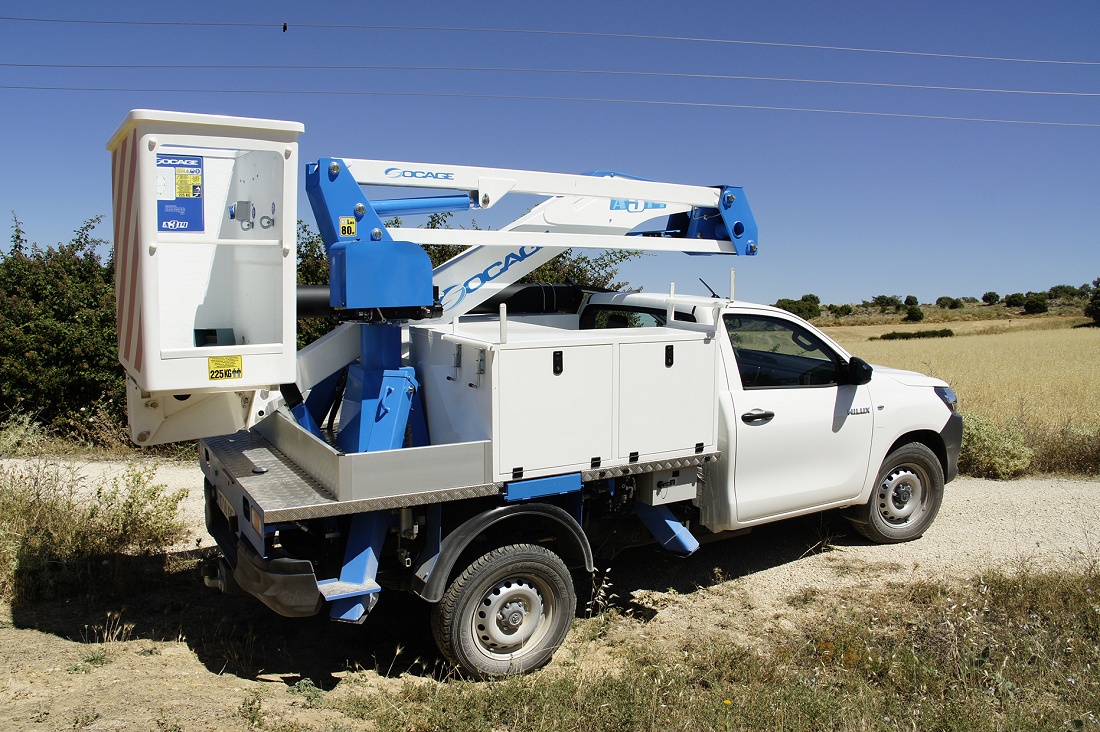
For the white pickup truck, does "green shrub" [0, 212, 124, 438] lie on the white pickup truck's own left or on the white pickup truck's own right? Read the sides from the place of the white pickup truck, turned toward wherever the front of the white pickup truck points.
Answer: on the white pickup truck's own left

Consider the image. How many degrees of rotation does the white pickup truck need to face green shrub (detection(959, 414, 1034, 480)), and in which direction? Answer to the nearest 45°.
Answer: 0° — it already faces it

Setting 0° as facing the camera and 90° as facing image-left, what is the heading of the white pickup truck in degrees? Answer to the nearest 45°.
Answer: approximately 225°
